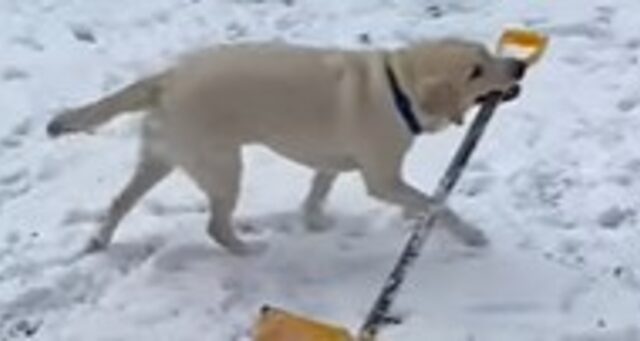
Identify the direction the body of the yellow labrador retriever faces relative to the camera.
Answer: to the viewer's right
